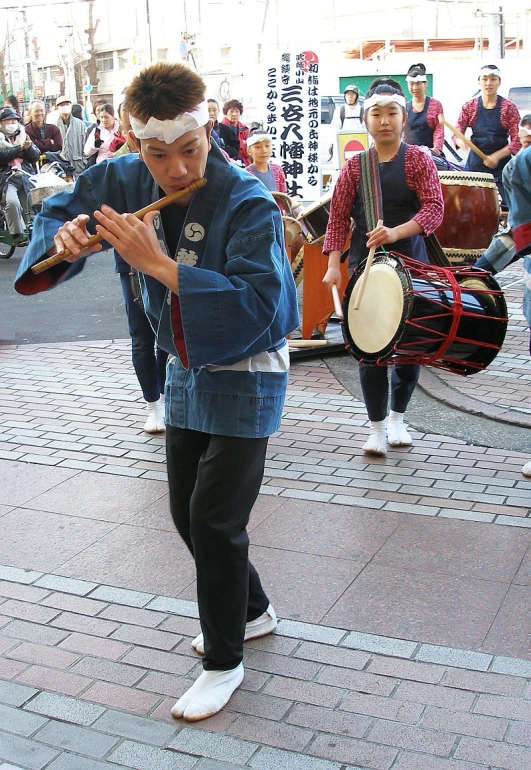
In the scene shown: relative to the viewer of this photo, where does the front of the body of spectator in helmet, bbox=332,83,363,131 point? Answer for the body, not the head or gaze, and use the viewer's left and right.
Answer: facing the viewer

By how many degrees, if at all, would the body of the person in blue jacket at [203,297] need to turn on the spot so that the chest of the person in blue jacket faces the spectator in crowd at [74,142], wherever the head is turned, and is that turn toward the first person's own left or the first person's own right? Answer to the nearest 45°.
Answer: approximately 135° to the first person's own right

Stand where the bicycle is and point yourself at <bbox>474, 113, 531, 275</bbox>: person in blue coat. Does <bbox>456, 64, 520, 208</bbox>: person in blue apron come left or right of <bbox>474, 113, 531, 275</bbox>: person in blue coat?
left

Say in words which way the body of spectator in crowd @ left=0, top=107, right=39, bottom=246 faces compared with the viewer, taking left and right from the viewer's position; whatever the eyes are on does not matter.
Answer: facing the viewer and to the right of the viewer

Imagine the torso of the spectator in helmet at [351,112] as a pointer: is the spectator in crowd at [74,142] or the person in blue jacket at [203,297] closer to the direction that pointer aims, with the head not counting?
the person in blue jacket

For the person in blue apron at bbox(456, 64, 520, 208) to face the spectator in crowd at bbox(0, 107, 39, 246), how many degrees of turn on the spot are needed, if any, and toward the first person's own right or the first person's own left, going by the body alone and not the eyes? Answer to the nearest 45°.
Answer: approximately 90° to the first person's own right

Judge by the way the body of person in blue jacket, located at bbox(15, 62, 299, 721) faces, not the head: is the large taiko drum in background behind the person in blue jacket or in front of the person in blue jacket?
behind

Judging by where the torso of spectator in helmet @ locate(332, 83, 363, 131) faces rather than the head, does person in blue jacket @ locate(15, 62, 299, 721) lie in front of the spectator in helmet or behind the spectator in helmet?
in front

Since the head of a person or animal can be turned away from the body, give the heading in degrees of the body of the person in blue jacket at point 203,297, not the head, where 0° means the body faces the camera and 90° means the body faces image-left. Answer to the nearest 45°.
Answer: approximately 45°

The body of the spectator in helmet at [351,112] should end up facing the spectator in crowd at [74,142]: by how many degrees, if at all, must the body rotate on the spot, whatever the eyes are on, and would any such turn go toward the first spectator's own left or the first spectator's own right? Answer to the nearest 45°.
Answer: approximately 90° to the first spectator's own right

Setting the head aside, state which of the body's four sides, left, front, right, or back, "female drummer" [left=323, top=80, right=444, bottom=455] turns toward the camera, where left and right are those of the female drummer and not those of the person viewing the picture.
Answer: front

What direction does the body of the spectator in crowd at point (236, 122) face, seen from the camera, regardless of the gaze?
toward the camera

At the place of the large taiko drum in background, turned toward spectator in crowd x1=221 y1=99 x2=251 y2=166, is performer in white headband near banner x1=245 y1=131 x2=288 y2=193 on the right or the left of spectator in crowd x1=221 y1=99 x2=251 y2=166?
left
